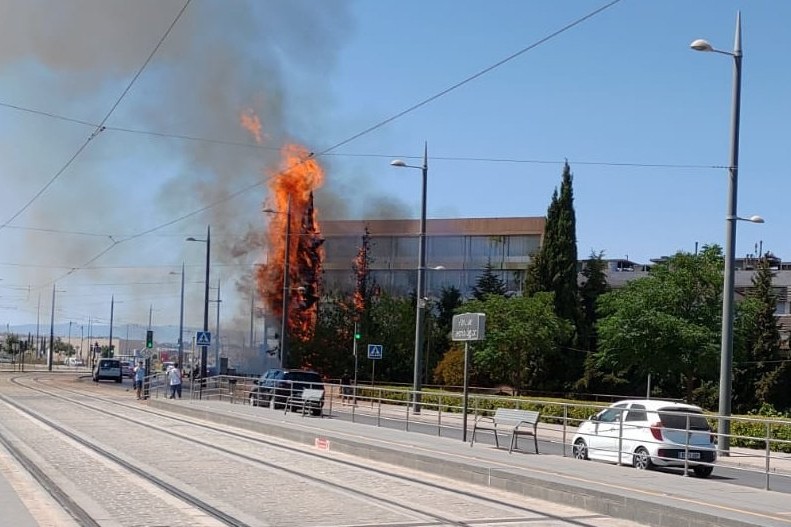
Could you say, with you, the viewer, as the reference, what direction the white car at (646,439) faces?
facing away from the viewer and to the left of the viewer

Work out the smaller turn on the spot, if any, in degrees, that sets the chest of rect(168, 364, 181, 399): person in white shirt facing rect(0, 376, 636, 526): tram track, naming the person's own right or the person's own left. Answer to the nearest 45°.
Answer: approximately 180°

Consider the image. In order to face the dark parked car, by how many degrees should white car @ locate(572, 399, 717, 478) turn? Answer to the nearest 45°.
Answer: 0° — it already faces it

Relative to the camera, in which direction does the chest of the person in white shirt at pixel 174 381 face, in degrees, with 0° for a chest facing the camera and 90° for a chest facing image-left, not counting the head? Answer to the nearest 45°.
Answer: approximately 180°
